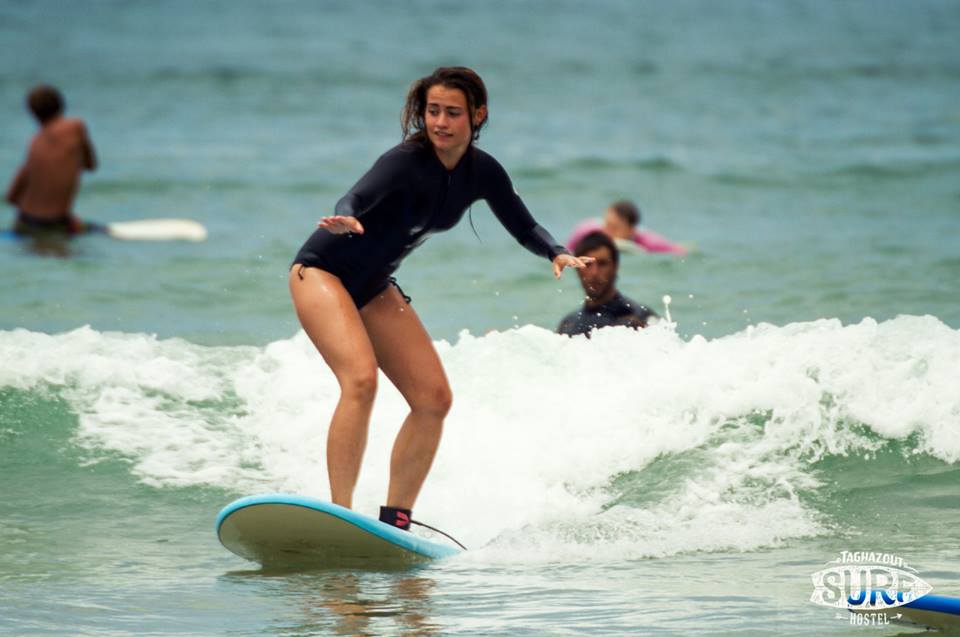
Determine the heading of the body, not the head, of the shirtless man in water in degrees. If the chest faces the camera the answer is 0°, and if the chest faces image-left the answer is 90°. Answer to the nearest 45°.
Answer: approximately 180°

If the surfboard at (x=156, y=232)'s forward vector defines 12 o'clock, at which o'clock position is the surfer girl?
The surfer girl is roughly at 3 o'clock from the surfboard.

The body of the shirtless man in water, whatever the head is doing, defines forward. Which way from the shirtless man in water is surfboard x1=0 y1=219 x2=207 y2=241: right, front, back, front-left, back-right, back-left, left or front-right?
right

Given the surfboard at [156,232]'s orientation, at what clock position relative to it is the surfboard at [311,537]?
the surfboard at [311,537] is roughly at 3 o'clock from the surfboard at [156,232].

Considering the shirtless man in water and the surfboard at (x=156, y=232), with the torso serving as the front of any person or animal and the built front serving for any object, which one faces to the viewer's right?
the surfboard

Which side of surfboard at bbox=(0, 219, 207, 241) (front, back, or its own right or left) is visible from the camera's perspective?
right

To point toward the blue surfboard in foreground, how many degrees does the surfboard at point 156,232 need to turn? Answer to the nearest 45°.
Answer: approximately 90° to its right

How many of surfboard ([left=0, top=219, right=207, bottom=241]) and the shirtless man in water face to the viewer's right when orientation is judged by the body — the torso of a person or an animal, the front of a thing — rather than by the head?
1

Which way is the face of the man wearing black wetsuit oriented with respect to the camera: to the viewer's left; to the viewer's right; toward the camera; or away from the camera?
toward the camera

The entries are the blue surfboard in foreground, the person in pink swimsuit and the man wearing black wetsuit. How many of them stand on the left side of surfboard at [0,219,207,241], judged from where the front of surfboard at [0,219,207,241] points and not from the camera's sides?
0

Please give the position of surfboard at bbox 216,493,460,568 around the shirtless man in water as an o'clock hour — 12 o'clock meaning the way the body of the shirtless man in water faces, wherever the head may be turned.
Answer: The surfboard is roughly at 6 o'clock from the shirtless man in water.

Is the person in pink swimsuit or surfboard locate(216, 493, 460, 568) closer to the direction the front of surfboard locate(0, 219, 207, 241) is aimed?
the person in pink swimsuit

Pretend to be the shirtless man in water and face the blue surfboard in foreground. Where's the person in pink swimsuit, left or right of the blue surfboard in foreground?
left

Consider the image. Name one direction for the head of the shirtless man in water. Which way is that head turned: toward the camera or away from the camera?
away from the camera

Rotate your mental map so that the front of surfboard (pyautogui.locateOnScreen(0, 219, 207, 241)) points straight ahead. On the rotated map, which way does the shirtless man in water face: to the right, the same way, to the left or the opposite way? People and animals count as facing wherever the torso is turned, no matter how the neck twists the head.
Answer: to the left

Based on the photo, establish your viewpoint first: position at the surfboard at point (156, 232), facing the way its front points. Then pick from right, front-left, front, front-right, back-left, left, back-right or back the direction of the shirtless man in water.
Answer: back

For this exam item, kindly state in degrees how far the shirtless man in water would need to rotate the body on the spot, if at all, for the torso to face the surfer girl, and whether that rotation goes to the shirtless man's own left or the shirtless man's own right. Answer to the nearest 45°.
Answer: approximately 180°
